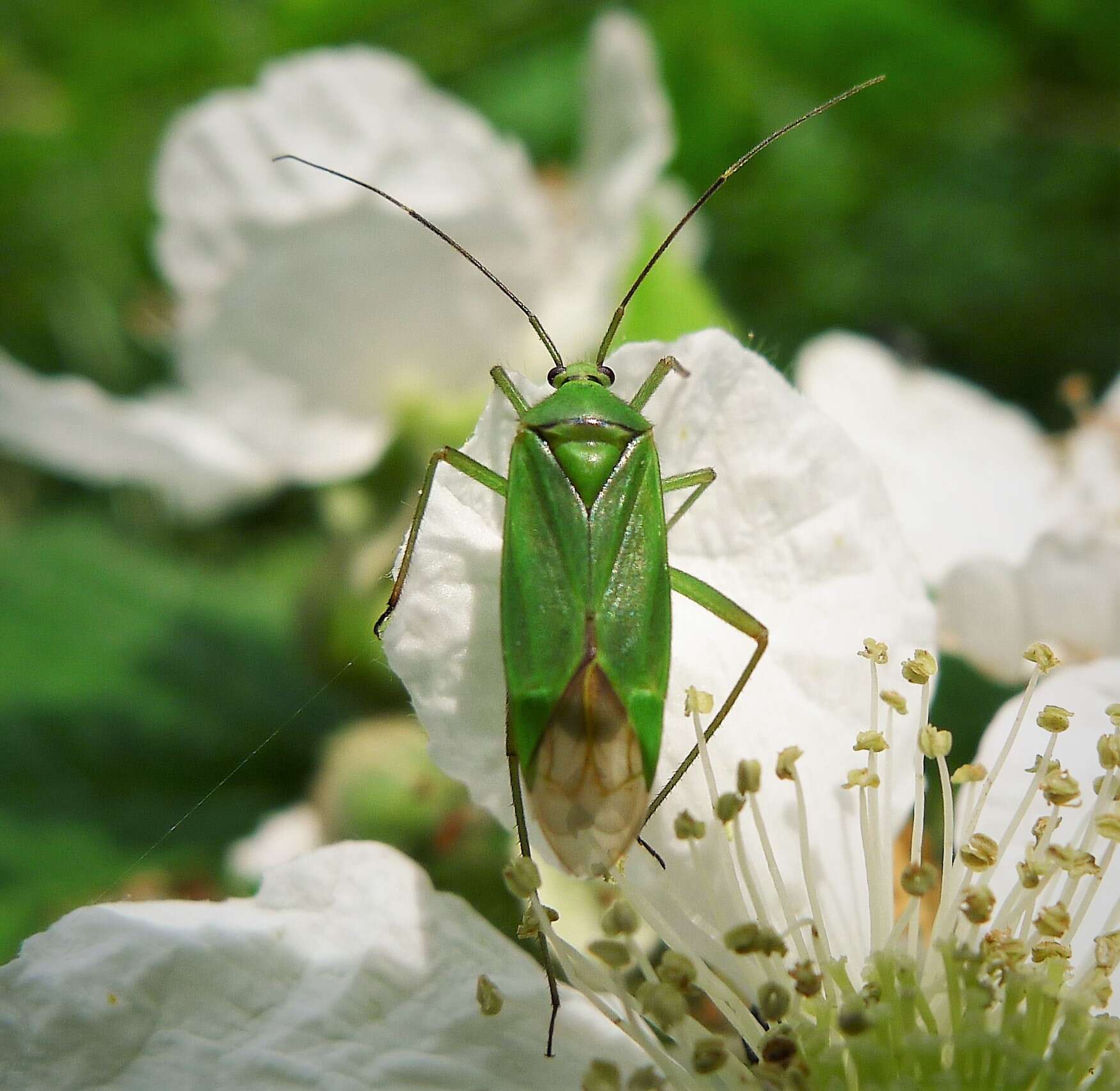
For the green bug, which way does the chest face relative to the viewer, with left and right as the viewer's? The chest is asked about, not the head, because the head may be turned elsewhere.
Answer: facing away from the viewer

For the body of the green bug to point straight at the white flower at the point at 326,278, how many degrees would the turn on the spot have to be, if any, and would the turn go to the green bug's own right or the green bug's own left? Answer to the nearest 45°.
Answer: approximately 45° to the green bug's own left
